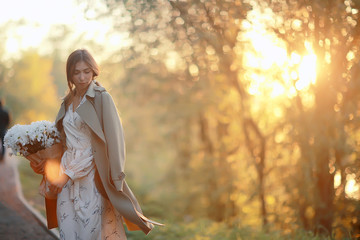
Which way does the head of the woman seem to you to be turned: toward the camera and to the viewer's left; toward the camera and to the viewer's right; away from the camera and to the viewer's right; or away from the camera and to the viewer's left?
toward the camera and to the viewer's left

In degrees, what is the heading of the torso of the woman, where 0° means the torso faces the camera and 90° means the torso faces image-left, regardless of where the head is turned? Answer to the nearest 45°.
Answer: approximately 45°
